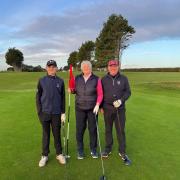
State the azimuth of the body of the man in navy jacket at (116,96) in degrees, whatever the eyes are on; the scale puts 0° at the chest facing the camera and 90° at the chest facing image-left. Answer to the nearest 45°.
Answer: approximately 0°

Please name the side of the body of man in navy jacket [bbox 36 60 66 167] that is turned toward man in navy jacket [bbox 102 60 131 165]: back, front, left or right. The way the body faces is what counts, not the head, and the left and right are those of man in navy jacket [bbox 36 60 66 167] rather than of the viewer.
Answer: left

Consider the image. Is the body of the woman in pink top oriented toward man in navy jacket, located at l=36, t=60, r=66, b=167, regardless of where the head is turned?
no

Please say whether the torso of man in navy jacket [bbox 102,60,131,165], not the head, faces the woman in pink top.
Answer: no

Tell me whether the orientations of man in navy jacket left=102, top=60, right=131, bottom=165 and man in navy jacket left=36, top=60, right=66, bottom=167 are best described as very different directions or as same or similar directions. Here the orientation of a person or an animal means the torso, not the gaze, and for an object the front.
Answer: same or similar directions

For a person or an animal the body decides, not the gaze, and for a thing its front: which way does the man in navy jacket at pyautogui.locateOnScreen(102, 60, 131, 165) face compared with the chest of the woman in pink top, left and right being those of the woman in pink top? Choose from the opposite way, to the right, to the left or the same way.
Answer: the same way

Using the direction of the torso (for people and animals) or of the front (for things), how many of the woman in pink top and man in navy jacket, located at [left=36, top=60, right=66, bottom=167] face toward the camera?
2

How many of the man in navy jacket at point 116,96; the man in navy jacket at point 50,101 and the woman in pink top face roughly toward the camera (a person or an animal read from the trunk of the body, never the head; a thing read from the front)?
3

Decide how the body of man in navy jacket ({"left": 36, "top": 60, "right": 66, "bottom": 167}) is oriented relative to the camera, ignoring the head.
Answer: toward the camera

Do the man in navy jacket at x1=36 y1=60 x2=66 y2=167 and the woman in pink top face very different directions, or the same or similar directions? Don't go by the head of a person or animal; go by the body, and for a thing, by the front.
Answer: same or similar directions

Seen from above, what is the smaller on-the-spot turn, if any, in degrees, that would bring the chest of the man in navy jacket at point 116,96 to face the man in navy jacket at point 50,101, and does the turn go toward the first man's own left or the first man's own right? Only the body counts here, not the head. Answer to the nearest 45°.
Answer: approximately 90° to the first man's own right

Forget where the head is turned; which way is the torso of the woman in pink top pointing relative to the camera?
toward the camera

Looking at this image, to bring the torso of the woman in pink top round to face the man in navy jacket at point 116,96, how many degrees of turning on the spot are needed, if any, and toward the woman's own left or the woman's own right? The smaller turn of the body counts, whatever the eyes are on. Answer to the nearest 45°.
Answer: approximately 90° to the woman's own left
